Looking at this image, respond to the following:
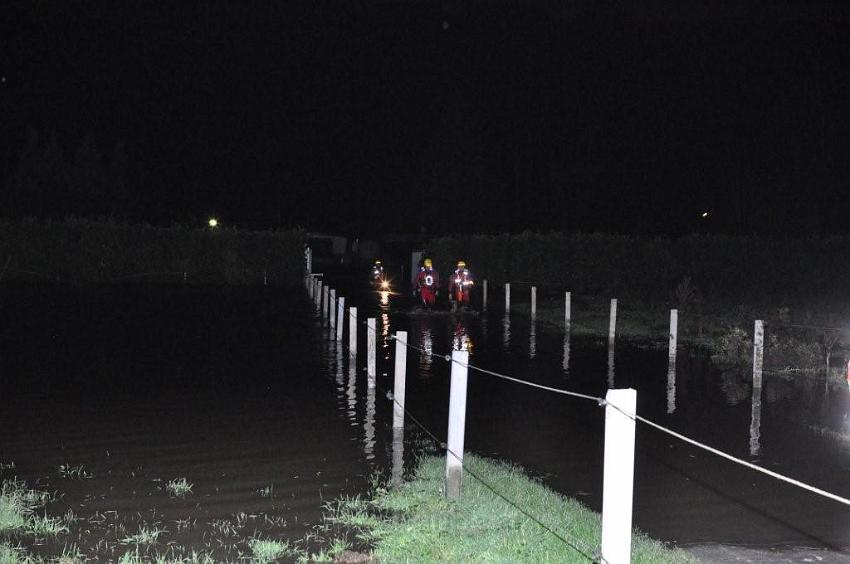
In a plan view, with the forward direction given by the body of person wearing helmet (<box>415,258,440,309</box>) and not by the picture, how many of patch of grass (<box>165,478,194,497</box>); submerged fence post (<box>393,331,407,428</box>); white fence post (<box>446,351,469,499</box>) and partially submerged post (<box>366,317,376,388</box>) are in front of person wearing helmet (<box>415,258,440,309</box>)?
4

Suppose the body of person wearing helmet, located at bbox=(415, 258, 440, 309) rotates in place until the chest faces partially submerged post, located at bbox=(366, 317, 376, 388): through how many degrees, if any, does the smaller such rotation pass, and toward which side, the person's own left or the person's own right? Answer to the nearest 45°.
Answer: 0° — they already face it

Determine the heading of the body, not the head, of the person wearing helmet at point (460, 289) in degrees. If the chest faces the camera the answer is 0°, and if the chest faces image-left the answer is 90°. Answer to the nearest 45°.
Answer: approximately 0°

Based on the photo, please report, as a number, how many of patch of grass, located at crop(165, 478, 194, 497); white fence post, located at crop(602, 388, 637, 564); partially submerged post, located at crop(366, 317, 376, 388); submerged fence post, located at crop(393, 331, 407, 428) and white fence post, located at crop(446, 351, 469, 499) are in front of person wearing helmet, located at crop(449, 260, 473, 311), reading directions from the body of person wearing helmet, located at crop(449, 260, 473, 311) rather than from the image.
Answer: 5

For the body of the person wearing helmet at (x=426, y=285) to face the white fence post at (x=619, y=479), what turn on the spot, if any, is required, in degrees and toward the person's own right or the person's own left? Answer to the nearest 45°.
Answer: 0° — they already face it

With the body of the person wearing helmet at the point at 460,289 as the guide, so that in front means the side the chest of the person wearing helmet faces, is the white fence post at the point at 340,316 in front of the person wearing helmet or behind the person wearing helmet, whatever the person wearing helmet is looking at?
in front

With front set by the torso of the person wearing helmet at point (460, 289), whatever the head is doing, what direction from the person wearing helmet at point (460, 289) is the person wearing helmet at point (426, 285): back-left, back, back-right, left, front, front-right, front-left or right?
right

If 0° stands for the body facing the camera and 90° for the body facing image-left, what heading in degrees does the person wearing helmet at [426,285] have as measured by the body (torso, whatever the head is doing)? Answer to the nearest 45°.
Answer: approximately 0°

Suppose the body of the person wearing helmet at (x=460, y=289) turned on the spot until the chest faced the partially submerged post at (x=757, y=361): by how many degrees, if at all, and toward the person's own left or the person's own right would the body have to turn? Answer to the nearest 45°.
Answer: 0° — they already face it

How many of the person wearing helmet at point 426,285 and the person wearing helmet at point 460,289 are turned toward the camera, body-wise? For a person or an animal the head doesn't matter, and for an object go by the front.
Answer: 2

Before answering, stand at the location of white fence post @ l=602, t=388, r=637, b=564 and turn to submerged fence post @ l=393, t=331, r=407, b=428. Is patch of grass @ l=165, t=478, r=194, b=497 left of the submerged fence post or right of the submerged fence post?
left
